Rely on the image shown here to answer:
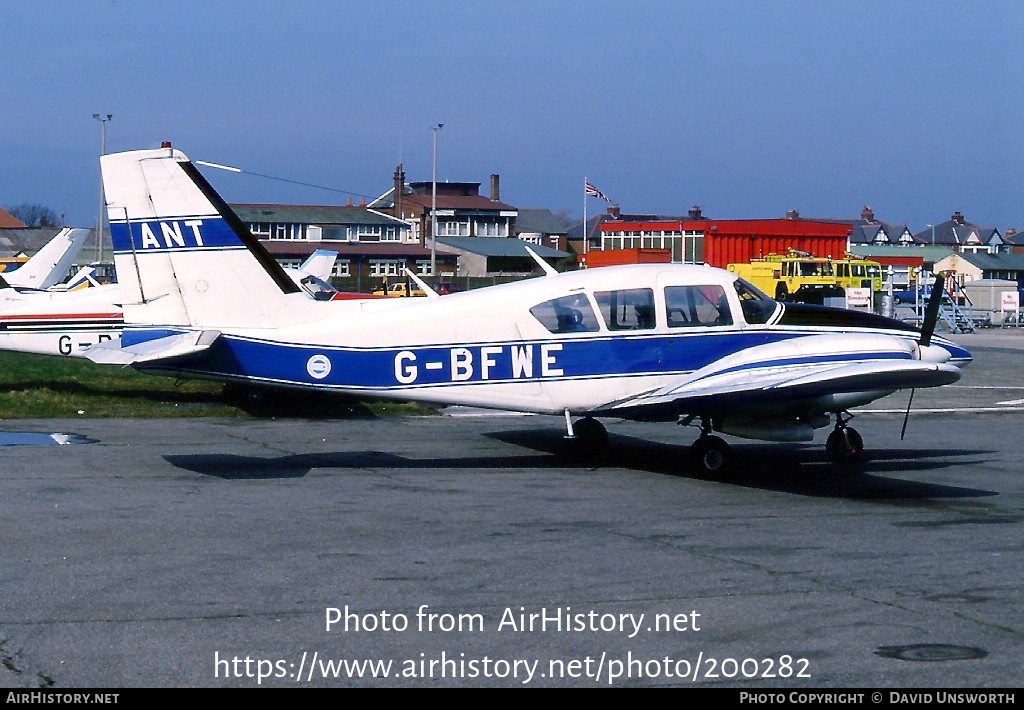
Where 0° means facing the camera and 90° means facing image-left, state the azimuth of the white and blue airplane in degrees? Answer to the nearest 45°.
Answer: approximately 270°
